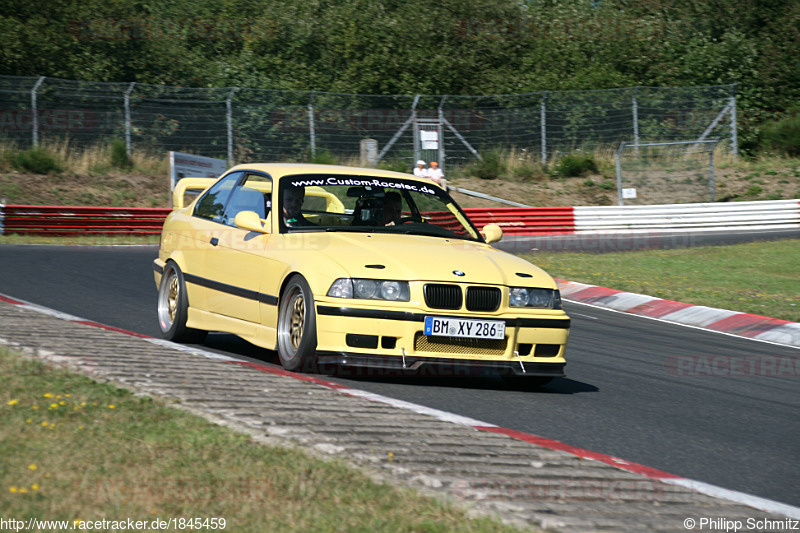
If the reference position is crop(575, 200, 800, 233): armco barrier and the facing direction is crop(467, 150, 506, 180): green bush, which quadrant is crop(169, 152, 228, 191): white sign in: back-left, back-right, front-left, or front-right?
front-left

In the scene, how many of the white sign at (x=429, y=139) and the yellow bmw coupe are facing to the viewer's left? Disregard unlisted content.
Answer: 0

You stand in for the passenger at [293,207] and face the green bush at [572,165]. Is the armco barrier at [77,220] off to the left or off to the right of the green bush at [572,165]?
left

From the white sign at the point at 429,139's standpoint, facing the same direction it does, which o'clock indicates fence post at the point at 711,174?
The fence post is roughly at 9 o'clock from the white sign.

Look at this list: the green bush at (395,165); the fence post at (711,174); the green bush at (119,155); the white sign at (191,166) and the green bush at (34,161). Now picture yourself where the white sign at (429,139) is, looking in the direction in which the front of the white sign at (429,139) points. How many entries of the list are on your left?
1

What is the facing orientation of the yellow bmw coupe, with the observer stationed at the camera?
facing the viewer and to the right of the viewer

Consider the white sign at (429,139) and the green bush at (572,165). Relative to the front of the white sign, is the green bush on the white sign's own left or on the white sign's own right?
on the white sign's own left

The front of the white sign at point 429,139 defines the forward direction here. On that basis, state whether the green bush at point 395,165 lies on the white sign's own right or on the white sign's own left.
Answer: on the white sign's own right

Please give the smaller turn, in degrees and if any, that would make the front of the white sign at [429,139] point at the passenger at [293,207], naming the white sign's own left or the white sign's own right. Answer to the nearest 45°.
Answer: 0° — it already faces them

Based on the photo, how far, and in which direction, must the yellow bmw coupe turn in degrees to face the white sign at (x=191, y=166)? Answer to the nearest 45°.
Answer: approximately 135° to its left

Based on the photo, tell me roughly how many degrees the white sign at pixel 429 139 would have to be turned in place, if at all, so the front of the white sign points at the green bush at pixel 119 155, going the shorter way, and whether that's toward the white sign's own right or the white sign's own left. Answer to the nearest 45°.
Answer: approximately 90° to the white sign's own right

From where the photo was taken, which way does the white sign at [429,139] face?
toward the camera

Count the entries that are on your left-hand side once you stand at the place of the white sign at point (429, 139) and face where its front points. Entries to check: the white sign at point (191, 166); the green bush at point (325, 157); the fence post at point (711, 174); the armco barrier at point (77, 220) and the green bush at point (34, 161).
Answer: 1

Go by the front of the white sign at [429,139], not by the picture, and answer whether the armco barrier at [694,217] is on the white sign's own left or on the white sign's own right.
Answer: on the white sign's own left
